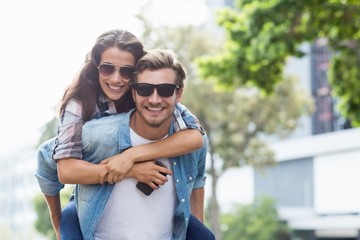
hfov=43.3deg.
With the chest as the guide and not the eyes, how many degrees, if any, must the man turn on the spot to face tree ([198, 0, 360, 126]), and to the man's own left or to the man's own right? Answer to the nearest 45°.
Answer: approximately 180°

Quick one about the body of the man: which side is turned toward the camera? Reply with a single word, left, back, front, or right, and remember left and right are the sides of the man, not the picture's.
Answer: front

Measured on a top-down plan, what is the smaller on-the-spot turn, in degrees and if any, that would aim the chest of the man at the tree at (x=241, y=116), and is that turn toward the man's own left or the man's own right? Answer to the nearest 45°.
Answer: approximately 180°
